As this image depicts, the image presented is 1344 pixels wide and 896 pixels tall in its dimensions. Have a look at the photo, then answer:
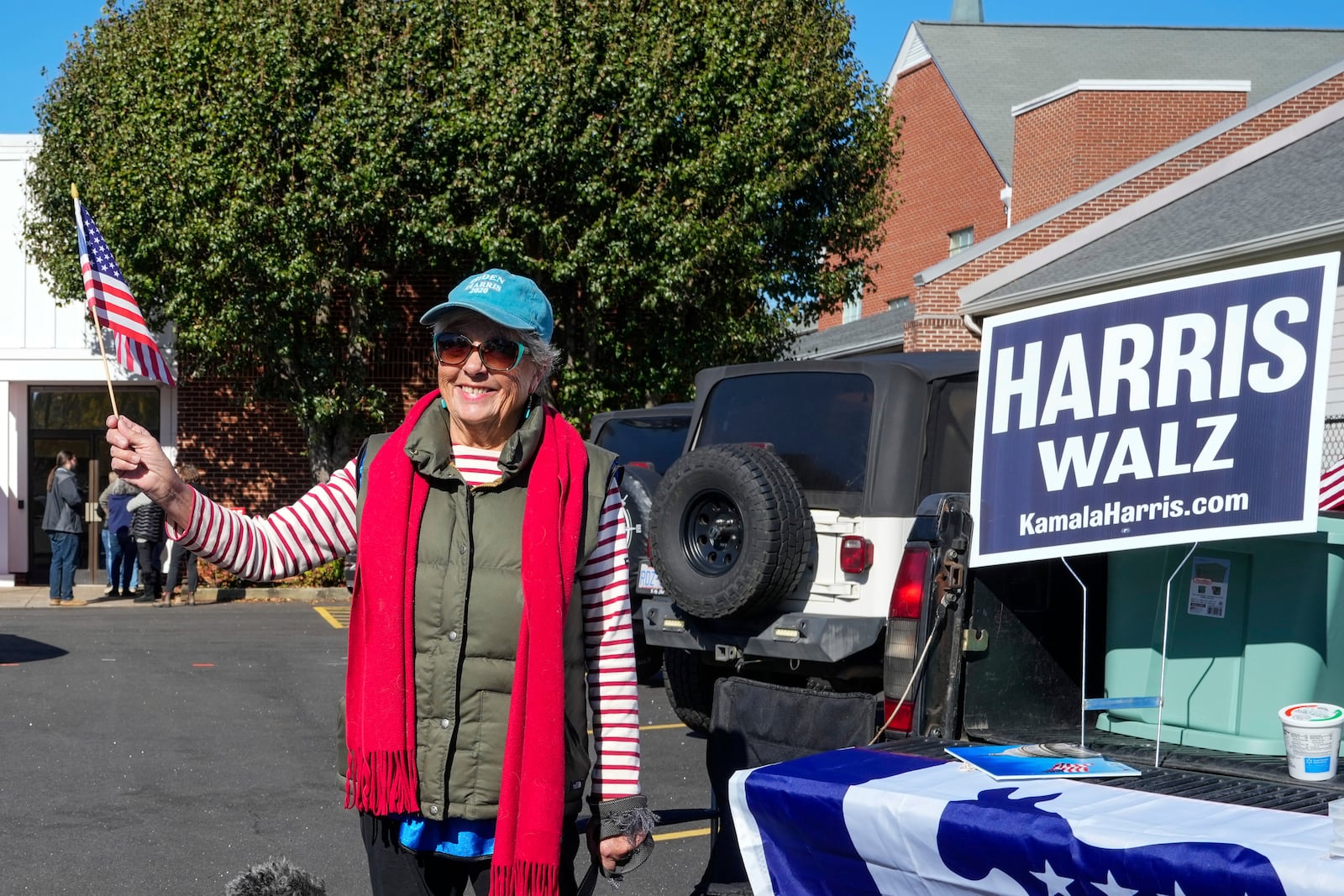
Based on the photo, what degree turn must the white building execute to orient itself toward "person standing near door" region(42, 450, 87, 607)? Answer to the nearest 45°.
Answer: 0° — it already faces them

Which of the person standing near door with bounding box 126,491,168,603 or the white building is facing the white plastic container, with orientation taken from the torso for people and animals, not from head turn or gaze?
the white building

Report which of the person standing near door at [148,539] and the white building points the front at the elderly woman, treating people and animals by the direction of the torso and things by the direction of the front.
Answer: the white building

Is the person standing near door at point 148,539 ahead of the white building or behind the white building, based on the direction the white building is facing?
ahead

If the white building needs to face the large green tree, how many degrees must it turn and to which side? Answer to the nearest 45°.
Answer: approximately 45° to its left
